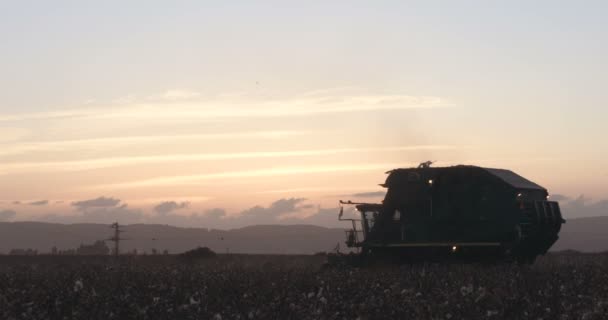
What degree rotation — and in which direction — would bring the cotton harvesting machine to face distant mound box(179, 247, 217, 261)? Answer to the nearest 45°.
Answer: approximately 45° to its right

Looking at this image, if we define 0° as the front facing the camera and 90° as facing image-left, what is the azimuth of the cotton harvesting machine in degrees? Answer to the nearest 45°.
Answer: approximately 90°
